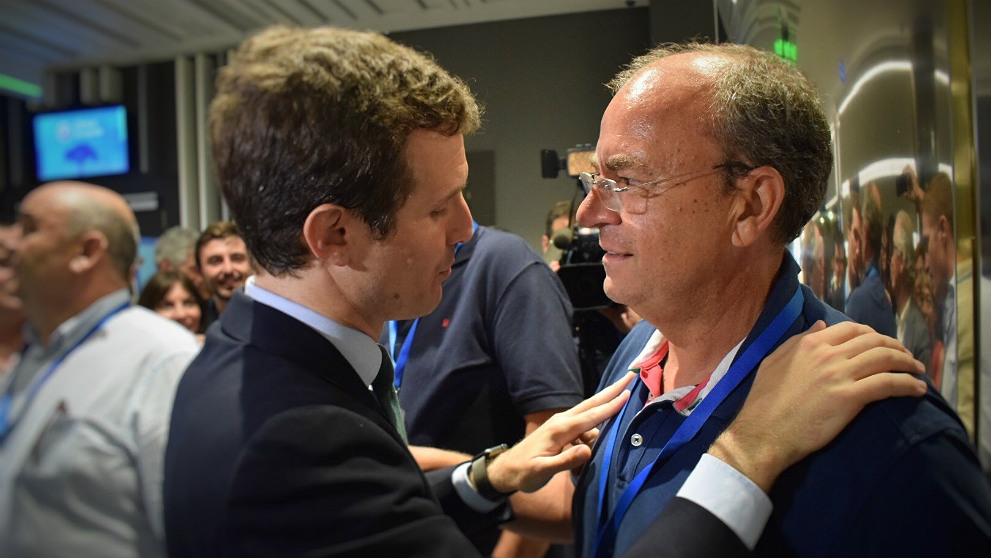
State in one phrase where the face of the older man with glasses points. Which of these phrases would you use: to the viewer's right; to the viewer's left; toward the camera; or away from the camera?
to the viewer's left

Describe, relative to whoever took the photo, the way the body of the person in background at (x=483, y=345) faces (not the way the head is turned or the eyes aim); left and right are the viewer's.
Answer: facing the viewer and to the left of the viewer

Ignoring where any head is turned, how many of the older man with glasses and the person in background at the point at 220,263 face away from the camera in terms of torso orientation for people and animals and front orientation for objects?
0

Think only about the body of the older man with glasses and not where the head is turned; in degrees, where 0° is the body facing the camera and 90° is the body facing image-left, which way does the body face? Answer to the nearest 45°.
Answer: approximately 45°

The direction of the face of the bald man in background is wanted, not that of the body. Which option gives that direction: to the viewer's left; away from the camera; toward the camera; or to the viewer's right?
to the viewer's left

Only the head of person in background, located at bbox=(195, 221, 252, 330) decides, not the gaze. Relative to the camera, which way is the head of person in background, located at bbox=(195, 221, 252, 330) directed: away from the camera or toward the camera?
toward the camera

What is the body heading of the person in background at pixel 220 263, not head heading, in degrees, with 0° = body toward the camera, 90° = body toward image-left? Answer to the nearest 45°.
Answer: approximately 0°

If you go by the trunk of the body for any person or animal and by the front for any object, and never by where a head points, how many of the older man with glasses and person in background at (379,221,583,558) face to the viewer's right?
0
